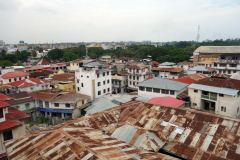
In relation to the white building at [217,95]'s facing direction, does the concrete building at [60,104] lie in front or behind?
in front

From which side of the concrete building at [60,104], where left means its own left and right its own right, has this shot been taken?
front

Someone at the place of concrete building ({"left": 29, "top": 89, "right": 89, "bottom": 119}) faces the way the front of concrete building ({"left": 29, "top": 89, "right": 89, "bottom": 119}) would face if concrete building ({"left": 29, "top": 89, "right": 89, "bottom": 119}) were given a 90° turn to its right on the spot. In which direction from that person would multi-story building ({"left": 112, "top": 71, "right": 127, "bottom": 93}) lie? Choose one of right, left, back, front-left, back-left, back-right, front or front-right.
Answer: back-right

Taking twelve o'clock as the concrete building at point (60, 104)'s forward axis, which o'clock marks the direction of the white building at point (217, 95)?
The white building is roughly at 10 o'clock from the concrete building.

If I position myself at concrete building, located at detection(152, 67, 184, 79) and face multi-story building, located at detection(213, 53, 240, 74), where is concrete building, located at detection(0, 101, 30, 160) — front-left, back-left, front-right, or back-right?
back-right

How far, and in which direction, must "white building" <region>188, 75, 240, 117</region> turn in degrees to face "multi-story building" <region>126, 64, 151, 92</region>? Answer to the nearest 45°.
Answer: approximately 90° to its right

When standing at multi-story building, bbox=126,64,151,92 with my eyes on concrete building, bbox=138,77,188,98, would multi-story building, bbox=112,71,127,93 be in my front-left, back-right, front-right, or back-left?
back-right

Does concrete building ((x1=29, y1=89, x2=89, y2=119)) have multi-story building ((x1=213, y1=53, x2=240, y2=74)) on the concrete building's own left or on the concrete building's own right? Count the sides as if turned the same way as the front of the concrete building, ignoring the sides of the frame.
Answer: on the concrete building's own left

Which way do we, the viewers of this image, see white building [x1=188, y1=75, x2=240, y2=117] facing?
facing the viewer and to the left of the viewer

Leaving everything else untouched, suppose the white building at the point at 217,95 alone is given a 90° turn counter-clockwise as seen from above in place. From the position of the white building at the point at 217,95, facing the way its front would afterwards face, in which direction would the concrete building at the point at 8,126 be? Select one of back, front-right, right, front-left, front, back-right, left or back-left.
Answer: right

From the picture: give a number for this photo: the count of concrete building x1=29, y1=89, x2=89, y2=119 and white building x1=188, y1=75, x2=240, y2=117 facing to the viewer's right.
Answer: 0

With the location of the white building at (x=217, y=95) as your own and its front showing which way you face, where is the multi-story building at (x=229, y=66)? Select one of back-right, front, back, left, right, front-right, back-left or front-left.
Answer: back-right
